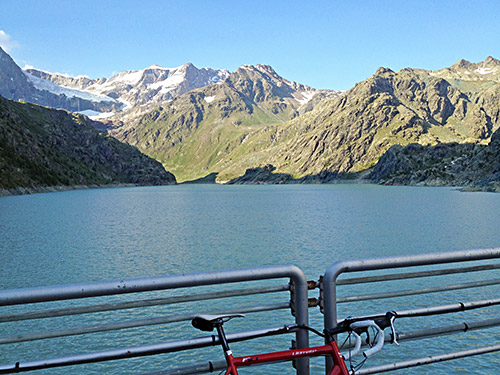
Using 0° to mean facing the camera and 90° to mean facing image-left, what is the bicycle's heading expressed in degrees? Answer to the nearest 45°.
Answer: approximately 270°

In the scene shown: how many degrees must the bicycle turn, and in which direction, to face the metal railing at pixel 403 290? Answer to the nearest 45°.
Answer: approximately 45° to its left
